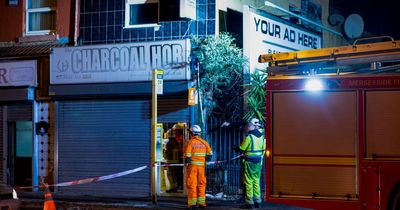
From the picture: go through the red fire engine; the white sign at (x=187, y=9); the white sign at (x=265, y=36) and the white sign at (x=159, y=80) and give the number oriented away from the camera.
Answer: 0

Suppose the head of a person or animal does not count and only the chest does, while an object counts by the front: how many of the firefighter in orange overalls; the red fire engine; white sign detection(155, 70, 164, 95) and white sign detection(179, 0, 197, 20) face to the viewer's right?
1

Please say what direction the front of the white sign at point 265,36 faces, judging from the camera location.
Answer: facing the viewer and to the right of the viewer

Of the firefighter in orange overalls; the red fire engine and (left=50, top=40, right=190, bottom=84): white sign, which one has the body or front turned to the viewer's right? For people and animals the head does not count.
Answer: the red fire engine

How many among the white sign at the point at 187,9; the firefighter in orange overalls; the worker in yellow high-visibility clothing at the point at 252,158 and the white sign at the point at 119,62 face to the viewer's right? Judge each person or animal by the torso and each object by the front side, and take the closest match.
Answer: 0

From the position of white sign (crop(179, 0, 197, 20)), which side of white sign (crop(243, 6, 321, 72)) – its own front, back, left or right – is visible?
right

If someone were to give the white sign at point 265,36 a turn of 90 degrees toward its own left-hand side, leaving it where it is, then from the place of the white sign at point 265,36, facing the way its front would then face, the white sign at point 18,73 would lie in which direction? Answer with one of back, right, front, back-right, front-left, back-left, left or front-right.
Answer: back-left

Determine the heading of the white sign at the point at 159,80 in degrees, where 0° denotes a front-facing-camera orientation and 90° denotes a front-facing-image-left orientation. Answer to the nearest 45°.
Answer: approximately 0°

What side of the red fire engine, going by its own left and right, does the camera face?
right

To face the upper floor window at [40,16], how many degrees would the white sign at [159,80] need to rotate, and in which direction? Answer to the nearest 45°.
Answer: approximately 135° to its right

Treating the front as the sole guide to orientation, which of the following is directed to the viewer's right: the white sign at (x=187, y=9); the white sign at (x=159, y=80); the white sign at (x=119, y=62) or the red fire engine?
the red fire engine

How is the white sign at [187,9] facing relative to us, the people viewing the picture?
facing the viewer

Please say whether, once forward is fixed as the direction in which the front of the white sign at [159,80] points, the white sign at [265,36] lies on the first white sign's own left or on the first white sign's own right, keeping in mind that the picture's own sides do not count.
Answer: on the first white sign's own left
